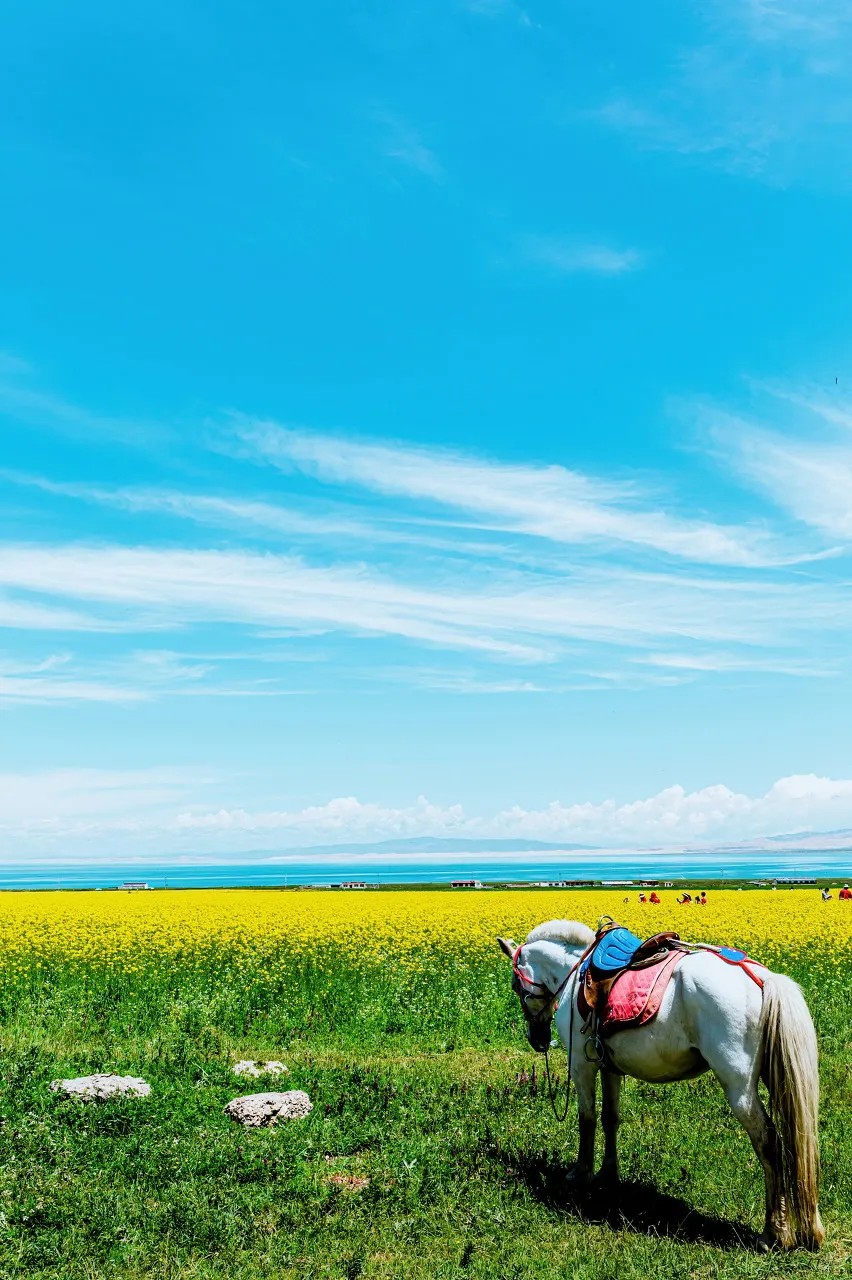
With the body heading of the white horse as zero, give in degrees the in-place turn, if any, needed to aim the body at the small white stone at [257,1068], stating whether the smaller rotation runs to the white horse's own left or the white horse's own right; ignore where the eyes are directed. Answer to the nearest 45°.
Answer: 0° — it already faces it

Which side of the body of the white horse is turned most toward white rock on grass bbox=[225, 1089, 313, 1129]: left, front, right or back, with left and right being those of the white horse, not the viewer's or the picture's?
front

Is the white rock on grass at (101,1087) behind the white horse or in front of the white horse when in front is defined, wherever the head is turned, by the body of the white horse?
in front

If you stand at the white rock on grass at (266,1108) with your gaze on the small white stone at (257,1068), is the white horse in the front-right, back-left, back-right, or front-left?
back-right

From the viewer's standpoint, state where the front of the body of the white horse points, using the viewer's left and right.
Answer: facing away from the viewer and to the left of the viewer
